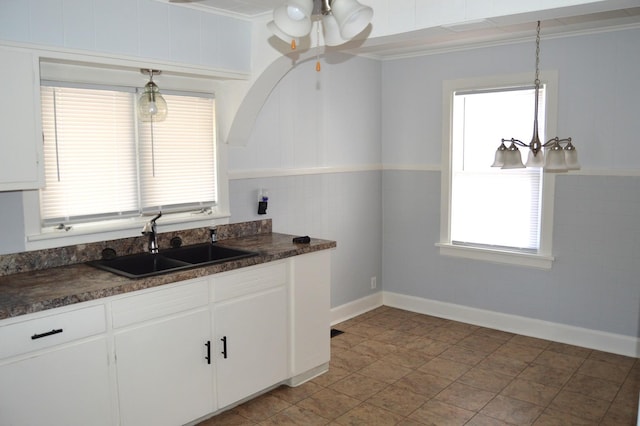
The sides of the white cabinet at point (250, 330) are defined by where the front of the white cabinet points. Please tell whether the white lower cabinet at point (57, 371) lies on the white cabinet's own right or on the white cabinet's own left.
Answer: on the white cabinet's own right

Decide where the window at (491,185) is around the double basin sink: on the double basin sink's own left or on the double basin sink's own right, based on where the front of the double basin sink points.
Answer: on the double basin sink's own left

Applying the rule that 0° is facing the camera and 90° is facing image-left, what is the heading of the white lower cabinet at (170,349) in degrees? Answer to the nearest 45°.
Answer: approximately 315°

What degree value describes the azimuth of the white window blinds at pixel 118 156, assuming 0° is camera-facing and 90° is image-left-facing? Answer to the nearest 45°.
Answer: approximately 315°

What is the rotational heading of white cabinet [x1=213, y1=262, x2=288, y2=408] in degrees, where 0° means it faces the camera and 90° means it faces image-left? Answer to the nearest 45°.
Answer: approximately 315°

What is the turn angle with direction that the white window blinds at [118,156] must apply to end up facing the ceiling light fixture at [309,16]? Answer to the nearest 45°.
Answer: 0° — it already faces it
